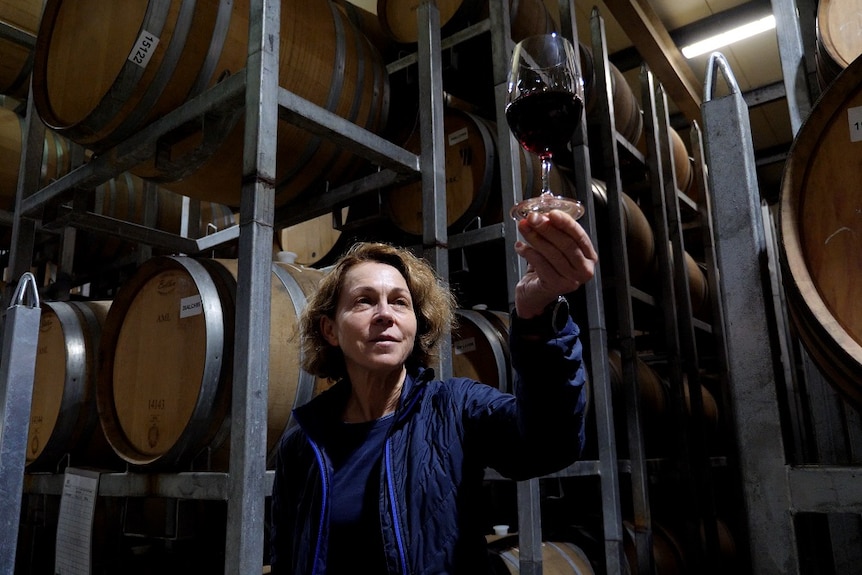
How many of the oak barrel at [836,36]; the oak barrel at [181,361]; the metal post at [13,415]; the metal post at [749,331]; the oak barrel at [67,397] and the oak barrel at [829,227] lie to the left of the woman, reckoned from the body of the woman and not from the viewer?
3

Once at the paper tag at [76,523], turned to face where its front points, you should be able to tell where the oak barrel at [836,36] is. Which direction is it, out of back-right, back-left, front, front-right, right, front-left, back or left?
front-left

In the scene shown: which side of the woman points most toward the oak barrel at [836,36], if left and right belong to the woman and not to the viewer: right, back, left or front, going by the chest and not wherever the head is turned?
left

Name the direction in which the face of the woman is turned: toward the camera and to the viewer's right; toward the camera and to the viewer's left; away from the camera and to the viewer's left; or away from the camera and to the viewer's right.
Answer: toward the camera and to the viewer's right

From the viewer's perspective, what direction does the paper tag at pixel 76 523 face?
toward the camera

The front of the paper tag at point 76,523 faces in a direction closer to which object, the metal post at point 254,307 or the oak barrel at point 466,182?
the metal post

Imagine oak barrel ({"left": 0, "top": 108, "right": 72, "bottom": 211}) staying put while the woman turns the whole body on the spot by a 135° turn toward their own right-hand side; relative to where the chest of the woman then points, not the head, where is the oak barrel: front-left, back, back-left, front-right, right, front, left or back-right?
front

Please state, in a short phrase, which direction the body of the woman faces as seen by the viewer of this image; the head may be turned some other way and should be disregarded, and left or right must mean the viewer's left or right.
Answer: facing the viewer

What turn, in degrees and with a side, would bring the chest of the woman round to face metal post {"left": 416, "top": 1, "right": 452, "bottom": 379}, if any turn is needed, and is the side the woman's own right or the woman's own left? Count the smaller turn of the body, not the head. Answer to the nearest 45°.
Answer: approximately 180°
